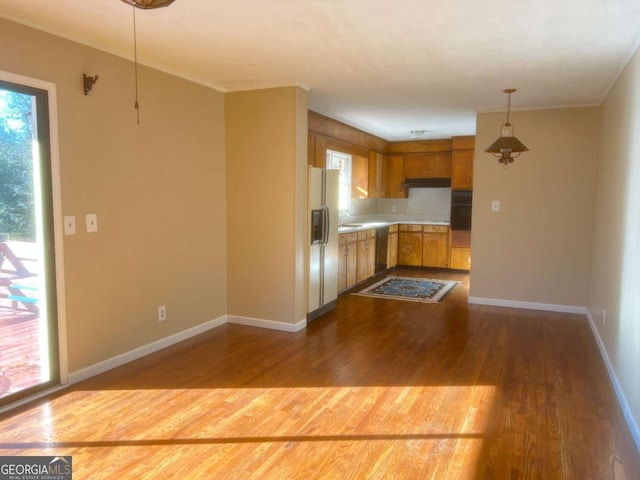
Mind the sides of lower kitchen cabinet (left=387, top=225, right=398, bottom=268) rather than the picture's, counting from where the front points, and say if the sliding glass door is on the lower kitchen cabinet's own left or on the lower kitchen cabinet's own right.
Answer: on the lower kitchen cabinet's own right

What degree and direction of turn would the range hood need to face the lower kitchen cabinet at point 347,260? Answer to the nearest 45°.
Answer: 0° — it already faces it

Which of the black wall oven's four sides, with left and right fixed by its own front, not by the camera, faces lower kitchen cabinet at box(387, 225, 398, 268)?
right

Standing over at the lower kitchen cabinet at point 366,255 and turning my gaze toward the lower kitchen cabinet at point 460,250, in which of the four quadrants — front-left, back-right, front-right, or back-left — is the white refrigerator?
back-right

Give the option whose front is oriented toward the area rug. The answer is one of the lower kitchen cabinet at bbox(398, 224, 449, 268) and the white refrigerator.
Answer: the lower kitchen cabinet

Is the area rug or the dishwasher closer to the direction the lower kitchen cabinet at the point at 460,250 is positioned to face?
the area rug

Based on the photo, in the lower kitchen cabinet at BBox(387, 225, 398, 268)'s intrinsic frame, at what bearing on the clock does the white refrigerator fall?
The white refrigerator is roughly at 2 o'clock from the lower kitchen cabinet.
